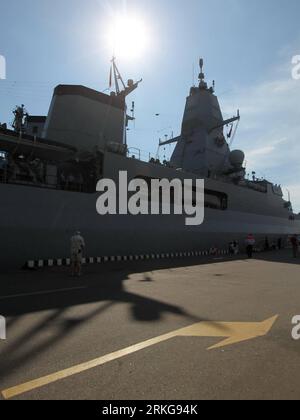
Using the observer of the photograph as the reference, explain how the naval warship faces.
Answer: facing away from the viewer and to the right of the viewer
